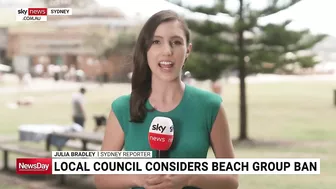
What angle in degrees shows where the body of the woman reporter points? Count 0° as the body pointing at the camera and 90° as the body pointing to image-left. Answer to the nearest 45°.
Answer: approximately 0°

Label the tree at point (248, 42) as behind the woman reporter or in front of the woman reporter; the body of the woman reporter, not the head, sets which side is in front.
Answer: behind

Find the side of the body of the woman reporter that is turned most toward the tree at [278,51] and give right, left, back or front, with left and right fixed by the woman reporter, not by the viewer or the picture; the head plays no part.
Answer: back

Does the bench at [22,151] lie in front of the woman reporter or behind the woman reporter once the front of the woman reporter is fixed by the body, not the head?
behind
